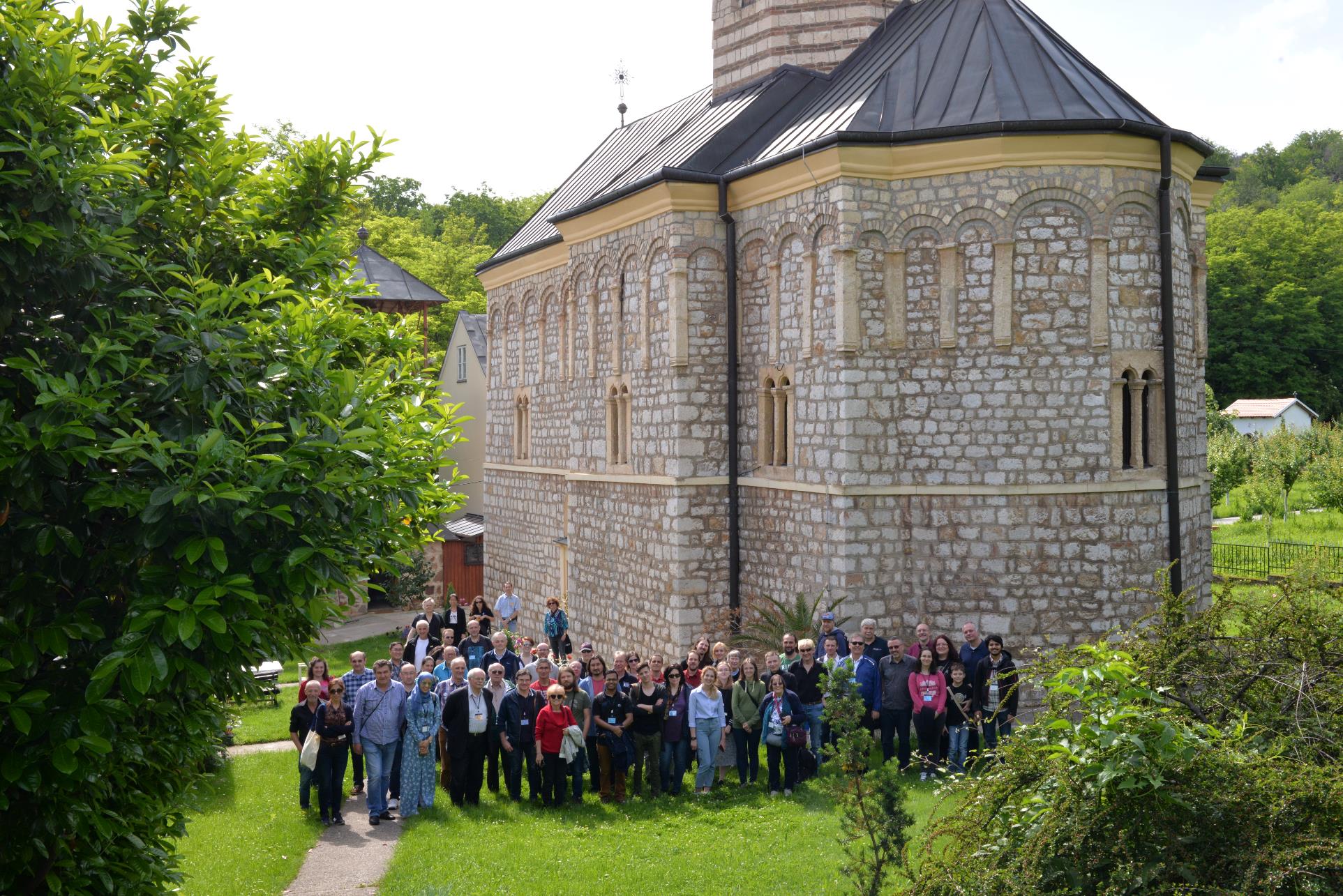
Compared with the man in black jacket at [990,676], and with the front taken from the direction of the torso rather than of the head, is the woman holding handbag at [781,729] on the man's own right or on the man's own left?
on the man's own right

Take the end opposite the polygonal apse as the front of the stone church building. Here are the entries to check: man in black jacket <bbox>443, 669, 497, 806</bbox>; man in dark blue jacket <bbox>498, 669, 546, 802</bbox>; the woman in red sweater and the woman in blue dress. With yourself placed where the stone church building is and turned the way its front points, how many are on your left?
4

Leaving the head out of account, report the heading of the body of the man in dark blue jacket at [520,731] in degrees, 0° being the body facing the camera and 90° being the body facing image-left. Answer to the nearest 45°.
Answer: approximately 0°

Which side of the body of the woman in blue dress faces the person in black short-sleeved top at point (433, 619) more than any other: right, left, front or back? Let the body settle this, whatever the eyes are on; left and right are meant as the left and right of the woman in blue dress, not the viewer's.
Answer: back

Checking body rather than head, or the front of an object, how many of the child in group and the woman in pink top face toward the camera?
2

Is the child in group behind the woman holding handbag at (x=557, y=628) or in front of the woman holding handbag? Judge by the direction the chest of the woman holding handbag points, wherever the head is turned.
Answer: in front

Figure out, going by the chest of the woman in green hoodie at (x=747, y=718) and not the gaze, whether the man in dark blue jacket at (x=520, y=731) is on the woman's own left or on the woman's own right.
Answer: on the woman's own right

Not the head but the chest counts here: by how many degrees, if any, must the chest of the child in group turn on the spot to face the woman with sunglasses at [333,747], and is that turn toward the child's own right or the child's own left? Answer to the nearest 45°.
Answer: approximately 90° to the child's own right

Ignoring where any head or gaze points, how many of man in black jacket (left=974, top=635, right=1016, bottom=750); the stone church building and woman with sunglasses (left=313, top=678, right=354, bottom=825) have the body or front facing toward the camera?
2

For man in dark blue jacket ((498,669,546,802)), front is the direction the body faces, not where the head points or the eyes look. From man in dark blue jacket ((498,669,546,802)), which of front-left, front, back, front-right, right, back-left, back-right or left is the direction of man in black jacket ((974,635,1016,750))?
left

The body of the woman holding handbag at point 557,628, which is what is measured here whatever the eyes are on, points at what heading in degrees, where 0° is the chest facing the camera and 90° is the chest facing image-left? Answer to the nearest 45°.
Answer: approximately 0°
